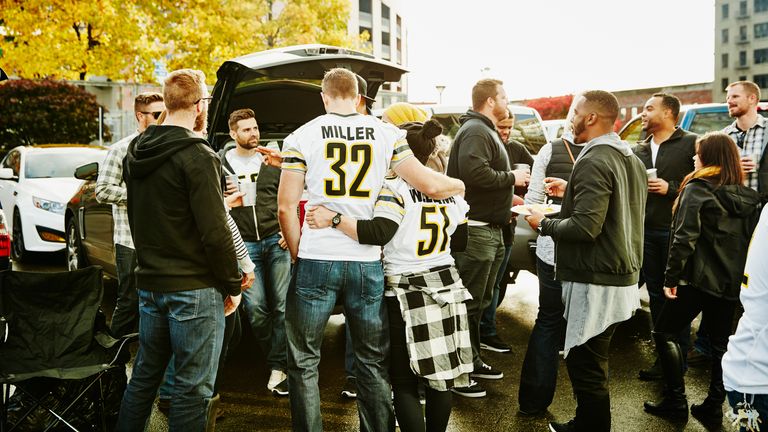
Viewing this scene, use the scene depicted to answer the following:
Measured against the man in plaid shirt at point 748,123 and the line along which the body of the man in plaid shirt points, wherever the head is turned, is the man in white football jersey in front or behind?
in front

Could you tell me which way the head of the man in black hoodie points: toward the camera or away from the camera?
away from the camera

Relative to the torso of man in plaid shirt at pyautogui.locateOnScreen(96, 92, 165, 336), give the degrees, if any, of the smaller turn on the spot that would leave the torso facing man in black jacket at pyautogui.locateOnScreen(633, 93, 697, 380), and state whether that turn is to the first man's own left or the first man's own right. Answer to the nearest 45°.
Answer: approximately 45° to the first man's own left

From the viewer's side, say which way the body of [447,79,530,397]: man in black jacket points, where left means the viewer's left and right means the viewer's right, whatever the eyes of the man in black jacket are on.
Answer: facing to the right of the viewer

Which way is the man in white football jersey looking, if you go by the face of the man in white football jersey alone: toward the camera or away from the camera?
away from the camera

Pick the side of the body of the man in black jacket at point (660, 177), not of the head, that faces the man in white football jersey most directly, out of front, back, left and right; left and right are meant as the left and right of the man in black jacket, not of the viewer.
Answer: front

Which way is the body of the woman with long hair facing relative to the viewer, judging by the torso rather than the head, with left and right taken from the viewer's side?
facing away from the viewer and to the left of the viewer

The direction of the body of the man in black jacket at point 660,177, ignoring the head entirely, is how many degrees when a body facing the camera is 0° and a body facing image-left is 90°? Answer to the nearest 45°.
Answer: approximately 45°

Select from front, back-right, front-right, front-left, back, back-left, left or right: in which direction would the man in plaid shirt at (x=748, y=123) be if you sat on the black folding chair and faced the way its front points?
front-left

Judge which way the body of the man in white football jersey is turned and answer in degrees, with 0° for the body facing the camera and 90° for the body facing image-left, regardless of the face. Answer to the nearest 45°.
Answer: approximately 180°

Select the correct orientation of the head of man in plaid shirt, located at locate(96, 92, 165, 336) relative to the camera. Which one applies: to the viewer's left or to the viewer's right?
to the viewer's right

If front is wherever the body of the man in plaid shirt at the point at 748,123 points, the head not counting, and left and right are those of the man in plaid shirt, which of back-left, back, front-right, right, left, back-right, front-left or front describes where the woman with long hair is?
front-left
